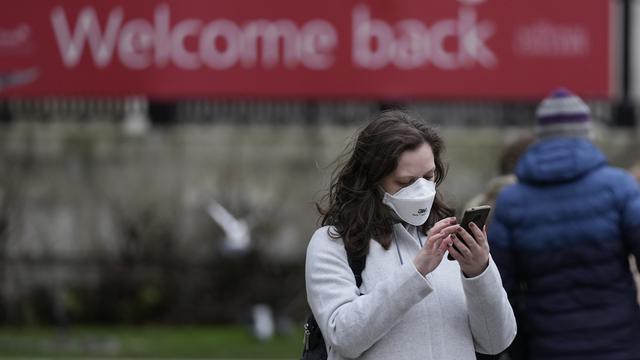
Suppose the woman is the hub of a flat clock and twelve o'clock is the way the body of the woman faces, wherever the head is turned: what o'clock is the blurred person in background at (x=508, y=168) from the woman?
The blurred person in background is roughly at 8 o'clock from the woman.

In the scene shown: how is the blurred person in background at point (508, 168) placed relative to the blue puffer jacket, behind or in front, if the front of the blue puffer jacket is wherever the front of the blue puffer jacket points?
in front

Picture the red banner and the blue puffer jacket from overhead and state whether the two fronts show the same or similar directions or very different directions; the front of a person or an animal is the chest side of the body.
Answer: very different directions

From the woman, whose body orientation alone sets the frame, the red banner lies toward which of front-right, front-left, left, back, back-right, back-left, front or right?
back-left

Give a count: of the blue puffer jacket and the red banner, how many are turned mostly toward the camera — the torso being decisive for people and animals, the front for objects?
1

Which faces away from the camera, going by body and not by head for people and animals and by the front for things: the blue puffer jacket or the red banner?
the blue puffer jacket

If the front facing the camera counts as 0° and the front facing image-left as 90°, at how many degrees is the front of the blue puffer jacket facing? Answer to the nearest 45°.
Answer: approximately 180°

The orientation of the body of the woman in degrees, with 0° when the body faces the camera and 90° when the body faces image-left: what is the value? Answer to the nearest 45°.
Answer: approximately 315°

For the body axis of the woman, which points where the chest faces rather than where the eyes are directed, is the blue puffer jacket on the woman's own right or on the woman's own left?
on the woman's own left

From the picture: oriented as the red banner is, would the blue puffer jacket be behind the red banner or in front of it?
in front

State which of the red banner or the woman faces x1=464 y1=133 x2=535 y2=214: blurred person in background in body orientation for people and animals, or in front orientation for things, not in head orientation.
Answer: the red banner

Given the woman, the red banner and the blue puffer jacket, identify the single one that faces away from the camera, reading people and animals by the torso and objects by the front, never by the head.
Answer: the blue puffer jacket

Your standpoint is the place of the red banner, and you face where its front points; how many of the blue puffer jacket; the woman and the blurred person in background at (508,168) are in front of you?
3

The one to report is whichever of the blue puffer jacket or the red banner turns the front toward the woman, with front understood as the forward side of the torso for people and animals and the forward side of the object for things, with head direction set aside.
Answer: the red banner
